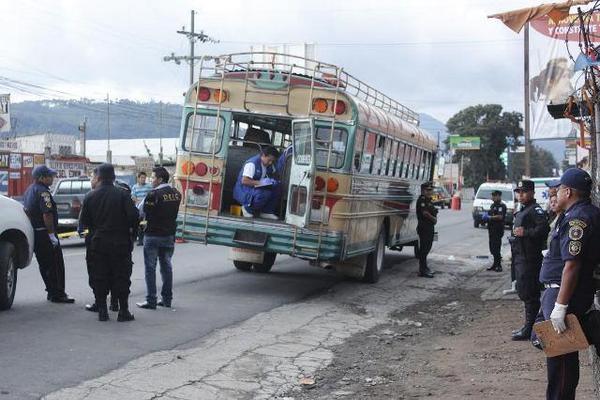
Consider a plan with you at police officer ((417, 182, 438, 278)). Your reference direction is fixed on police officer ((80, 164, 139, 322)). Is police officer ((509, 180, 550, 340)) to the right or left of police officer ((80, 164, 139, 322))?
left

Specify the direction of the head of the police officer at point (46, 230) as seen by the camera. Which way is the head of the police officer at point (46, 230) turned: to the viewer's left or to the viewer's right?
to the viewer's right

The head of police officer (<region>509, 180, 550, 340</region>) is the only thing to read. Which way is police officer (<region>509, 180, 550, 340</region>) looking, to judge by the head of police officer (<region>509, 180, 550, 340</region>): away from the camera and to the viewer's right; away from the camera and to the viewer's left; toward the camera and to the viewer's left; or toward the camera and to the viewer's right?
toward the camera and to the viewer's left

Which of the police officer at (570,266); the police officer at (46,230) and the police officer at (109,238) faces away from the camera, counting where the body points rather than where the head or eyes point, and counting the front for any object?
the police officer at (109,238)

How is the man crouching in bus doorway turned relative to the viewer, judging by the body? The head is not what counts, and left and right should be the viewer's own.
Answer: facing the viewer and to the right of the viewer

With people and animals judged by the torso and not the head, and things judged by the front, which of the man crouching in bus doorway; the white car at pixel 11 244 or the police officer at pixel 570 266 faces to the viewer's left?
the police officer

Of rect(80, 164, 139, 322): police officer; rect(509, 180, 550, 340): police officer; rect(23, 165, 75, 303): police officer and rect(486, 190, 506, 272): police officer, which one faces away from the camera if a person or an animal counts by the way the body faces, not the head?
rect(80, 164, 139, 322): police officer

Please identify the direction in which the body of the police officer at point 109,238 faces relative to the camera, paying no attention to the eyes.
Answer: away from the camera

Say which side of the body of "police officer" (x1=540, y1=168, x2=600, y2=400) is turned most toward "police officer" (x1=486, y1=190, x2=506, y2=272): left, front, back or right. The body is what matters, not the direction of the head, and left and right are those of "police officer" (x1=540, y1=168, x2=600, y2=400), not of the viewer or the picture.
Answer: right

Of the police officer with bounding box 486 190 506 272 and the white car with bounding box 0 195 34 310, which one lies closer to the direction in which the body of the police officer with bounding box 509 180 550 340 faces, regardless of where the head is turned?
the white car

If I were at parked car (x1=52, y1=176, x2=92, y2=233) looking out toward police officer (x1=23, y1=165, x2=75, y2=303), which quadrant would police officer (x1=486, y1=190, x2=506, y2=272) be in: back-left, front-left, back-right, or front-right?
front-left

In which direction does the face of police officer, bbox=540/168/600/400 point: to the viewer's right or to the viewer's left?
to the viewer's left

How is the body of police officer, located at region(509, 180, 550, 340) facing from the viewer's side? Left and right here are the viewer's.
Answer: facing the viewer and to the left of the viewer

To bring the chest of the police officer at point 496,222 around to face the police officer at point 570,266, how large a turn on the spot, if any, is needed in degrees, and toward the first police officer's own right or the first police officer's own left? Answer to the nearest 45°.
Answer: approximately 45° to the first police officer's own left

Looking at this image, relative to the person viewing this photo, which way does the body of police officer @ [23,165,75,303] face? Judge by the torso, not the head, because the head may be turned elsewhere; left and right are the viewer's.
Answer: facing to the right of the viewer
